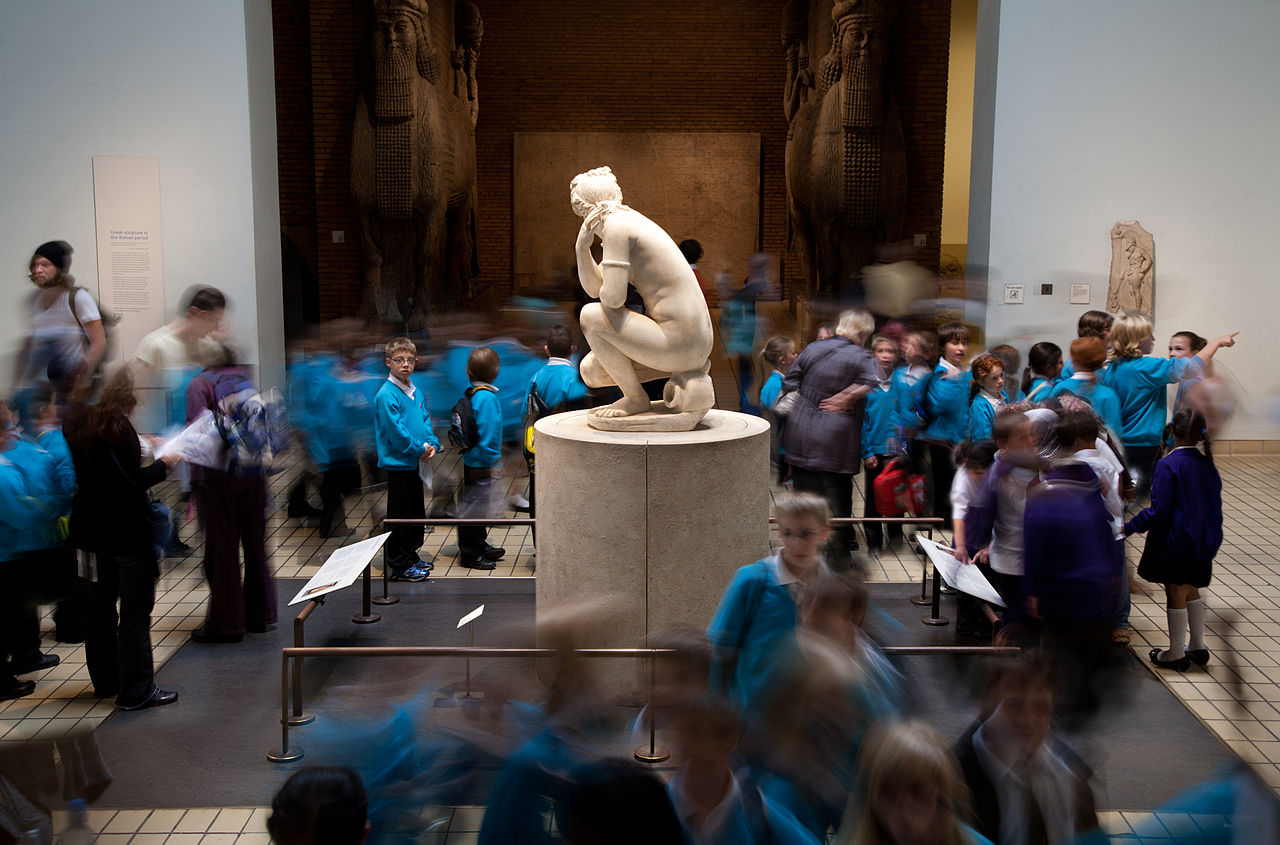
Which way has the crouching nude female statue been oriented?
to the viewer's left

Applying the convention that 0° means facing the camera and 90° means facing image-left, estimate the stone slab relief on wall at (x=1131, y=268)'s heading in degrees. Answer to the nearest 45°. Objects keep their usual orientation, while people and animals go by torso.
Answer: approximately 0°

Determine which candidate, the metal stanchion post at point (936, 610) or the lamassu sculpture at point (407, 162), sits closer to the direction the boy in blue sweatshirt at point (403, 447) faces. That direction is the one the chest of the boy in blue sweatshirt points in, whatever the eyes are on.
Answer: the metal stanchion post

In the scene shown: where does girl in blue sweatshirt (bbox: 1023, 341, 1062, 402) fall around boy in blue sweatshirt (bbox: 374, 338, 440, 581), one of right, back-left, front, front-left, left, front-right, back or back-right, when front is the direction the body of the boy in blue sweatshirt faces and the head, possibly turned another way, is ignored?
front-left

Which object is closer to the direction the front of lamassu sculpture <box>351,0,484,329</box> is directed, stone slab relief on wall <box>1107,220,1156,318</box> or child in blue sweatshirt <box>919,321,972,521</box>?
the child in blue sweatshirt

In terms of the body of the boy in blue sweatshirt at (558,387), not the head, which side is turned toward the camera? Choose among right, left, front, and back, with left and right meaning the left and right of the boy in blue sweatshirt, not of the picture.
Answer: back

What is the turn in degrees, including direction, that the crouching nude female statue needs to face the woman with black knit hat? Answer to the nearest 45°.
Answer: approximately 45° to its right

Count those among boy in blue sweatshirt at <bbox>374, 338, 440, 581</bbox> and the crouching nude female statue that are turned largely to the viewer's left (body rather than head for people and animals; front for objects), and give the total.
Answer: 1

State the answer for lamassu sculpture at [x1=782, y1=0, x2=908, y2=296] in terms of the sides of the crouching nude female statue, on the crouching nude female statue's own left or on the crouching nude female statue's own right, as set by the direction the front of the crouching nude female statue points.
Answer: on the crouching nude female statue's own right

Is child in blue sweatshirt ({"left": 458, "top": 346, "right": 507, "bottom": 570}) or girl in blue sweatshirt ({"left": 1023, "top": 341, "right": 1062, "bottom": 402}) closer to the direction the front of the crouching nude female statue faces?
the child in blue sweatshirt

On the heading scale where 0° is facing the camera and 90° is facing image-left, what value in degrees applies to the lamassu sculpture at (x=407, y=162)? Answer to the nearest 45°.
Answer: approximately 0°
